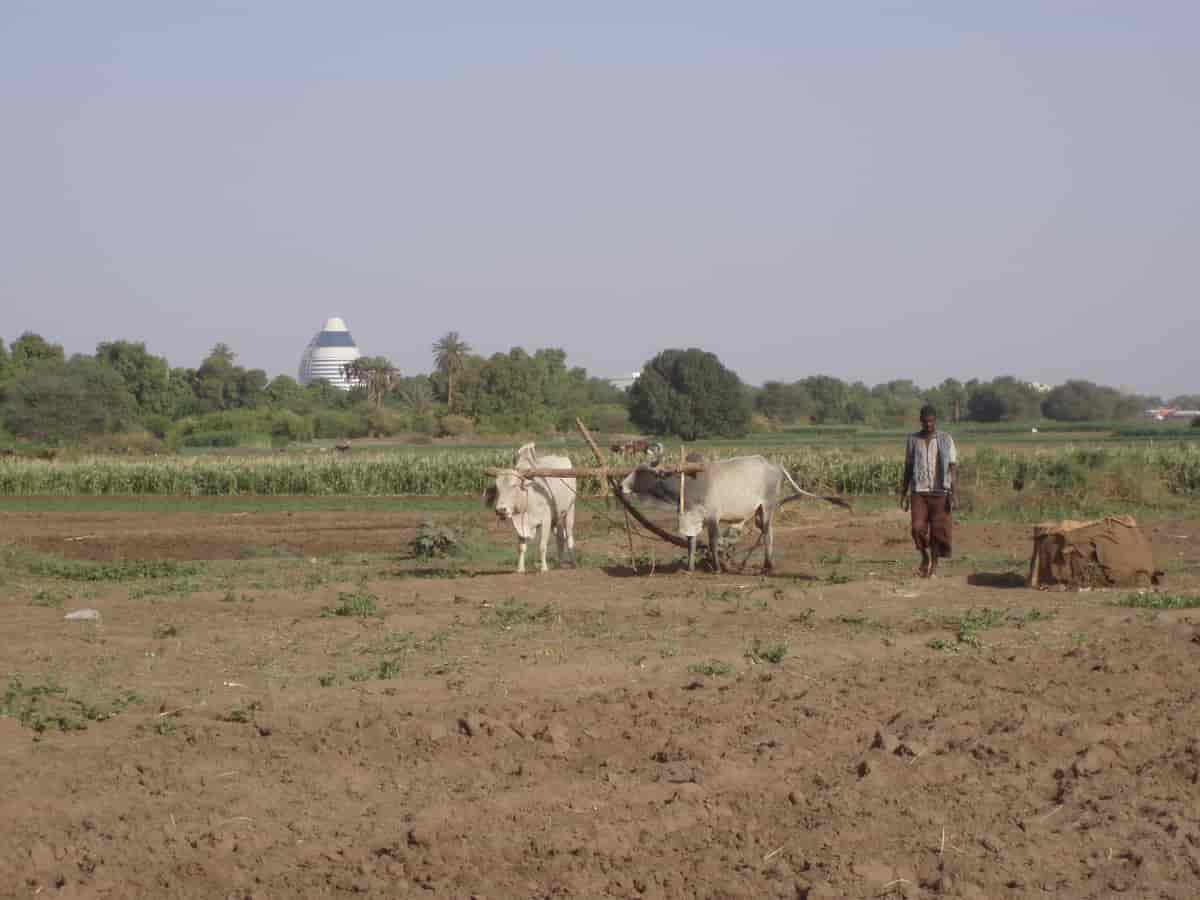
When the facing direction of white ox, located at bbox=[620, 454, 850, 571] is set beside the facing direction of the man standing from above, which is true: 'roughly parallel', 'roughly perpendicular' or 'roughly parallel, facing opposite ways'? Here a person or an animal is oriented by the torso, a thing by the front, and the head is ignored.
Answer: roughly perpendicular

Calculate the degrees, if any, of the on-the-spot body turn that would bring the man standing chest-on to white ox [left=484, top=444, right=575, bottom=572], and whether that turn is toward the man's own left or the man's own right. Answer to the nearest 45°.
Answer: approximately 90° to the man's own right

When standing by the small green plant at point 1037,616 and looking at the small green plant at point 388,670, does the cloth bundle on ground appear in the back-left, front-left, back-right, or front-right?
back-right

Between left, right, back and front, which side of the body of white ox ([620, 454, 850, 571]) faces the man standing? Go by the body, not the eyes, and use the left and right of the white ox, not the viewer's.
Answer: back

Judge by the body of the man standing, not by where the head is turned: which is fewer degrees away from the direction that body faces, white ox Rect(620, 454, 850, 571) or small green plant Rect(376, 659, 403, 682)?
the small green plant

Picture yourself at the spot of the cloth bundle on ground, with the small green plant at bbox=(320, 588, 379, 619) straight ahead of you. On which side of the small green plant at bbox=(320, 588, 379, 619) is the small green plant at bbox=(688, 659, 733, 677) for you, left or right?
left

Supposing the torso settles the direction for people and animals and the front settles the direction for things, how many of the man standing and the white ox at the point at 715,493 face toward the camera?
1

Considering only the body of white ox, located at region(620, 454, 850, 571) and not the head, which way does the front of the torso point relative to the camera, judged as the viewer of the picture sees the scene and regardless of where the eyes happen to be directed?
to the viewer's left

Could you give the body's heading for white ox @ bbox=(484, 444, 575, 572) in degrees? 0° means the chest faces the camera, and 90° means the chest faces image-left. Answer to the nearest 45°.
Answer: approximately 45°
